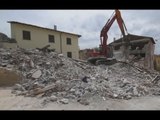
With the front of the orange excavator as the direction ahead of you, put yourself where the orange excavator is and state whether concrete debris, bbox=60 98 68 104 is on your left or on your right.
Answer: on your right

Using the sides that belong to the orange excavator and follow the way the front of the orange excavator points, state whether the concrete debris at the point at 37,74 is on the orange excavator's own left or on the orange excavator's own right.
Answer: on the orange excavator's own right

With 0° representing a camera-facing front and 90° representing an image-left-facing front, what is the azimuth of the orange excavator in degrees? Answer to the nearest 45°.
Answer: approximately 270°

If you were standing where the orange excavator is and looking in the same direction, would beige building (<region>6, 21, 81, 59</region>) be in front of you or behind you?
behind

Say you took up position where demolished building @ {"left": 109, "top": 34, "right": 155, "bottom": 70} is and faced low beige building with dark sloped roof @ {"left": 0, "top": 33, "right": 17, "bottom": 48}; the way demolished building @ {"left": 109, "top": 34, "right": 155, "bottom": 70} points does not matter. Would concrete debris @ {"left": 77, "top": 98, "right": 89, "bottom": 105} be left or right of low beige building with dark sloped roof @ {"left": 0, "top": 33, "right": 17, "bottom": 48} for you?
left
